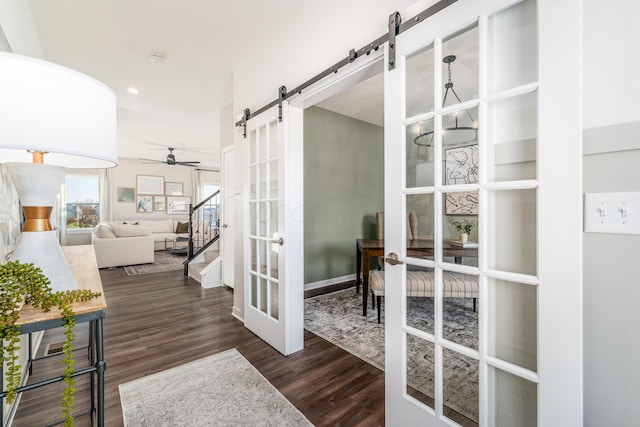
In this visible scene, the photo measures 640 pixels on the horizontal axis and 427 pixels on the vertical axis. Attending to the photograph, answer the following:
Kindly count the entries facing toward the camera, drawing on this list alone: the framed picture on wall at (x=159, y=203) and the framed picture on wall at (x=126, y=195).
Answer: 2

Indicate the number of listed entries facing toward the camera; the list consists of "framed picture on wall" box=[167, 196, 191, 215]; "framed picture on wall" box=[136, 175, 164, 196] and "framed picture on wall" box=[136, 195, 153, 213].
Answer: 3

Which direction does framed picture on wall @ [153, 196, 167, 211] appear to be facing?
toward the camera

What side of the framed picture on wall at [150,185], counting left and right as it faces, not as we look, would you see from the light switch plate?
front

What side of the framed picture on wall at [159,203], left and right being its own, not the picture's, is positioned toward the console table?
front

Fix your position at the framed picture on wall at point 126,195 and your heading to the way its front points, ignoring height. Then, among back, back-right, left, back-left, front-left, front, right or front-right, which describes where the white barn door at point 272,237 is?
front

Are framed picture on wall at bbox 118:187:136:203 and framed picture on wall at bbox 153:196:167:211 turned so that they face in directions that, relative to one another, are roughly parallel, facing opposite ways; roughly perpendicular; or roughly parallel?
roughly parallel

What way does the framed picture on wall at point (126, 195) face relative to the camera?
toward the camera

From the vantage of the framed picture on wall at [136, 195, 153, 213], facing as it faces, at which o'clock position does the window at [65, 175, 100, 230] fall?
The window is roughly at 3 o'clock from the framed picture on wall.
